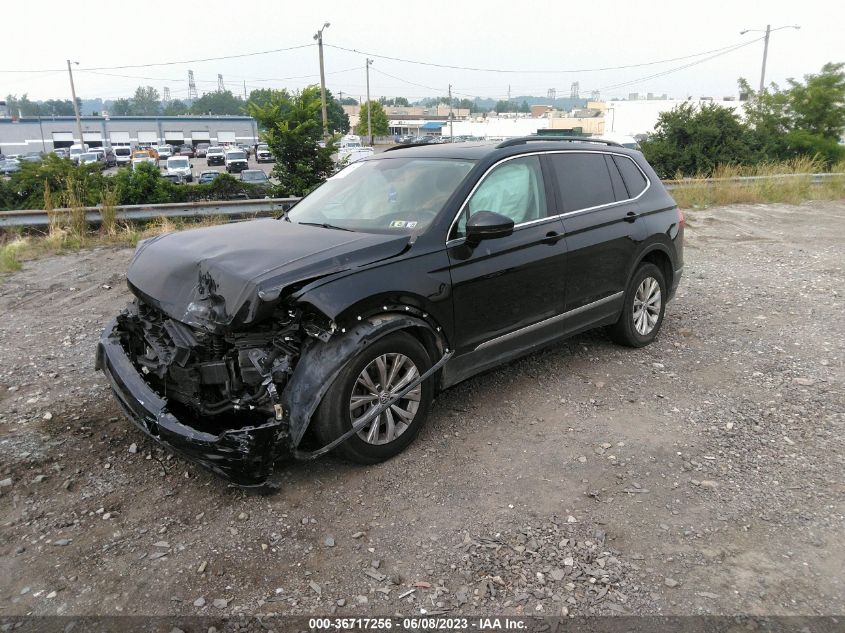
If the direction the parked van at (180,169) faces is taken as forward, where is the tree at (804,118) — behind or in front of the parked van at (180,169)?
in front

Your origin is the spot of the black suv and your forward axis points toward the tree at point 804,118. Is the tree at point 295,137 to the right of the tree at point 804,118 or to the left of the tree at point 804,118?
left

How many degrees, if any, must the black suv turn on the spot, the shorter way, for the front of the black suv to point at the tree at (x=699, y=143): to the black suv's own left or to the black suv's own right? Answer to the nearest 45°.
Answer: approximately 180°

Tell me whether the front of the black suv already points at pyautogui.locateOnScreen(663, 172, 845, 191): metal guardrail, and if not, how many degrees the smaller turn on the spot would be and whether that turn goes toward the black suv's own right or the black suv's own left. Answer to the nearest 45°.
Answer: approximately 180°

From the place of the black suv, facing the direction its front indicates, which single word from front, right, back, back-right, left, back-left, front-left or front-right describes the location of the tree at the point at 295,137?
back-right

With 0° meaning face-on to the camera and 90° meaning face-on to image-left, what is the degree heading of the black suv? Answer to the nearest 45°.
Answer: approximately 45°

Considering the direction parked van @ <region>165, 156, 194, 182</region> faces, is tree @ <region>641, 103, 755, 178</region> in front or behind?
in front

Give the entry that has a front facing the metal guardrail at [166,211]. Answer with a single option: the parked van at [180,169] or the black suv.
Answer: the parked van

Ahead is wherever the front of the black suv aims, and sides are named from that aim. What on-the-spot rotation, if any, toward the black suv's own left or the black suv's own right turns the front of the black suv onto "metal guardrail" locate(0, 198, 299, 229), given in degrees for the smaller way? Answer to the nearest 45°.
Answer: approximately 90° to the black suv's own right

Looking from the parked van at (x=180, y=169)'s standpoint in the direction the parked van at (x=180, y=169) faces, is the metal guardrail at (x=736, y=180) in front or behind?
in front
